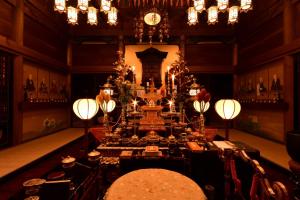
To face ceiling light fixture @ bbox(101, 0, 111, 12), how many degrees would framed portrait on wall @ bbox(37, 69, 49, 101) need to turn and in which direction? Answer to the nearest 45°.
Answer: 0° — it already faces it

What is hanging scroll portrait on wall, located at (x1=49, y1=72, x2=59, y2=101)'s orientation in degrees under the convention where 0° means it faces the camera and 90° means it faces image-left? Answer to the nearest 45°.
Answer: approximately 315°

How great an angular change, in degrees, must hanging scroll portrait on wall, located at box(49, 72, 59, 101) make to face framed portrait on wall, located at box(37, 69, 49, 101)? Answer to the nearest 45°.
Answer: approximately 90° to its right

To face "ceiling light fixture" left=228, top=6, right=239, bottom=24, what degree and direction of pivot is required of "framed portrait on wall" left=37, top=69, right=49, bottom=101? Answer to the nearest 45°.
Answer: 0° — it already faces it

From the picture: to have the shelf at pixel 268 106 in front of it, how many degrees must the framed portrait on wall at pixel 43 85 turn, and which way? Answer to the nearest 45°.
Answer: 0° — it already faces it

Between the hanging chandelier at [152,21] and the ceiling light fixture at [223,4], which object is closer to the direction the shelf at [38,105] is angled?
the ceiling light fixture

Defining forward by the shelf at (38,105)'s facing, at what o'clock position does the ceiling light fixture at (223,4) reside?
The ceiling light fixture is roughly at 12 o'clock from the shelf.
